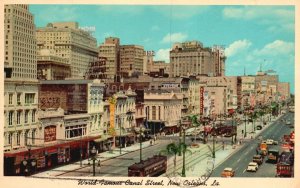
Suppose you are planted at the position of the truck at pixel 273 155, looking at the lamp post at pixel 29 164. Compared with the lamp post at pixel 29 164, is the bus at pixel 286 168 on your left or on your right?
left
